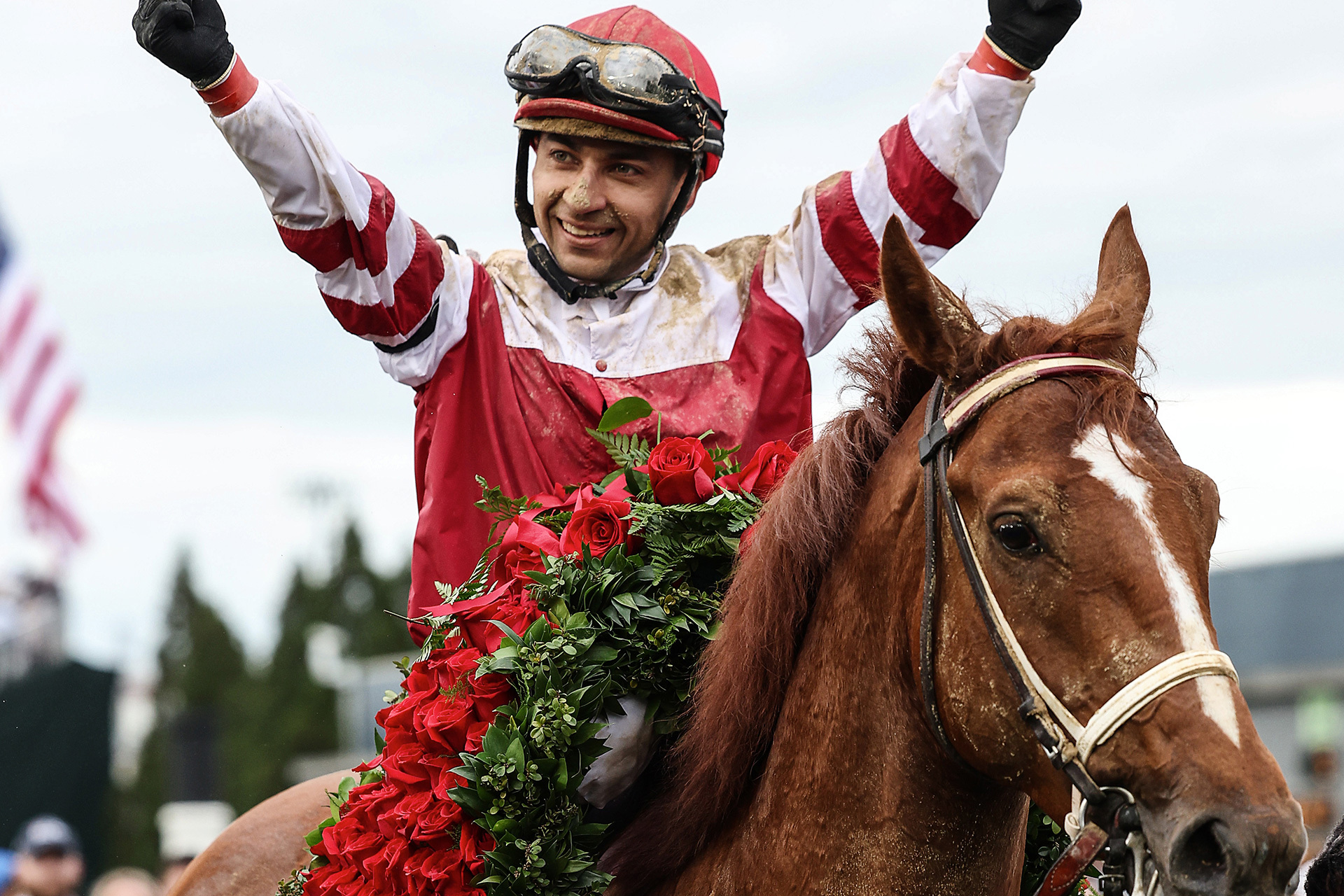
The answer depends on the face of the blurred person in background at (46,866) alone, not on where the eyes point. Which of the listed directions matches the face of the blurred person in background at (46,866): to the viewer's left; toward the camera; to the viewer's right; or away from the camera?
toward the camera

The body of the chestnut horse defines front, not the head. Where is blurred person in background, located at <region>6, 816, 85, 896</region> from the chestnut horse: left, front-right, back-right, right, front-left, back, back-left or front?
back

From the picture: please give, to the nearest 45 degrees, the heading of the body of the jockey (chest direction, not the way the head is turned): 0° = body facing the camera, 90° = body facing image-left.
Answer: approximately 0°

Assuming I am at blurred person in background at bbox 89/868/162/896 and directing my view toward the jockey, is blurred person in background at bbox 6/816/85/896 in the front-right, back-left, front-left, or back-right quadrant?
back-right

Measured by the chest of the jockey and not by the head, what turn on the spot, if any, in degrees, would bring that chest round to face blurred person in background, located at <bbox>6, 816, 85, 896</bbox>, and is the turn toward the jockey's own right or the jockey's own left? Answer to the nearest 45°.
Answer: approximately 135° to the jockey's own right

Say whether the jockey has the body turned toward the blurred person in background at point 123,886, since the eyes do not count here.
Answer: no

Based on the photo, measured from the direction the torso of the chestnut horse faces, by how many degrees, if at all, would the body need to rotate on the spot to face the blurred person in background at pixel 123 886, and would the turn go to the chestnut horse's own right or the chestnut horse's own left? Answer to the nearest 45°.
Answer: approximately 180°

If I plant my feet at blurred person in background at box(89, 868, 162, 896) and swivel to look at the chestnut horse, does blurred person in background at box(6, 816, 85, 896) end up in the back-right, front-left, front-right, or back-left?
back-right

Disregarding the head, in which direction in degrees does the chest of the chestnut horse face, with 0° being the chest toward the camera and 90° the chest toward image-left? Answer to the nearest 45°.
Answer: approximately 315°
